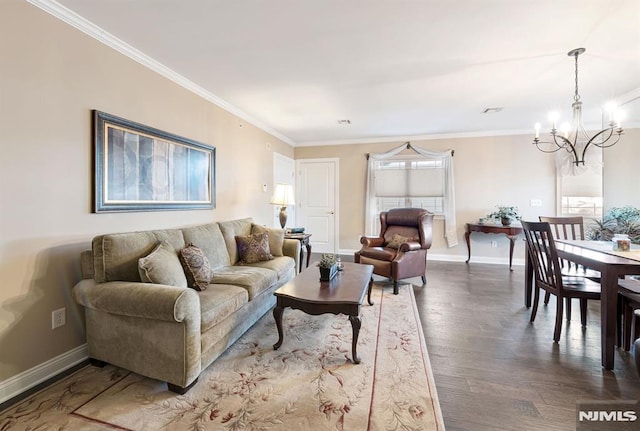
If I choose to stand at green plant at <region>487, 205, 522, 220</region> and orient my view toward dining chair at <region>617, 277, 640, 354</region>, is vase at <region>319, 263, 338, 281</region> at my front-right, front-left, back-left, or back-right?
front-right

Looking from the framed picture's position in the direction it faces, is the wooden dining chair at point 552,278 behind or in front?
in front

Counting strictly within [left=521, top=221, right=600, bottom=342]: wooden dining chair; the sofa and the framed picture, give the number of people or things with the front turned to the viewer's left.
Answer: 0

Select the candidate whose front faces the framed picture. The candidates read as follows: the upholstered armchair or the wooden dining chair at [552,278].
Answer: the upholstered armchair

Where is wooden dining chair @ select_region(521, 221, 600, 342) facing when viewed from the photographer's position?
facing away from the viewer and to the right of the viewer

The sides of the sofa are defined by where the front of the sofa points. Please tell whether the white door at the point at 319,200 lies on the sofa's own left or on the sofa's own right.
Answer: on the sofa's own left

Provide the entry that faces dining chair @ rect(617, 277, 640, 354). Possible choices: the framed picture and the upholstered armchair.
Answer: the framed picture

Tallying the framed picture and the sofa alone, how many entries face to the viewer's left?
0

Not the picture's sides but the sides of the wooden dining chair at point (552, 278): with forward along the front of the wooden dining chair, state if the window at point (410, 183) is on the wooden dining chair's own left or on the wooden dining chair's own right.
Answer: on the wooden dining chair's own left

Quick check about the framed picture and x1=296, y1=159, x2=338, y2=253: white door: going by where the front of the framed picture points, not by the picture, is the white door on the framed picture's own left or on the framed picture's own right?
on the framed picture's own left

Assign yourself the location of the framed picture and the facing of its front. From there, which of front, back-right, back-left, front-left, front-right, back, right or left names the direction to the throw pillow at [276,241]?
front-left

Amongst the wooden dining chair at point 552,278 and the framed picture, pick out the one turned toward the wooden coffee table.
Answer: the framed picture

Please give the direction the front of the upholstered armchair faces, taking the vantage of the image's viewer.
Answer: facing the viewer and to the left of the viewer

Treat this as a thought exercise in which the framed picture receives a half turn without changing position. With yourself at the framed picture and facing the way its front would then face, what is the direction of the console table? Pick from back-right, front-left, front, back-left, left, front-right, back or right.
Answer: back-right

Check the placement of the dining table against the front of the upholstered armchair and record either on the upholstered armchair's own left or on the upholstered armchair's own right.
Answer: on the upholstered armchair's own left

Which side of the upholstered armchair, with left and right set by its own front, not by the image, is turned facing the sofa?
front

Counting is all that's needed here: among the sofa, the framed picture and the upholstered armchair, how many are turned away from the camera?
0

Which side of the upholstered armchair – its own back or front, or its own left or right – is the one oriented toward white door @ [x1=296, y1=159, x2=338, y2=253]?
right

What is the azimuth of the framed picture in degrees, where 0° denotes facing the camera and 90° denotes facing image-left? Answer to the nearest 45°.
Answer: approximately 315°
